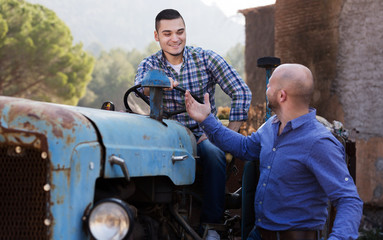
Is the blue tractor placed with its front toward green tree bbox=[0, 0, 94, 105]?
no

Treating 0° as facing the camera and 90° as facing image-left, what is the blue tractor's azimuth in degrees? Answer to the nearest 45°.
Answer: approximately 45°

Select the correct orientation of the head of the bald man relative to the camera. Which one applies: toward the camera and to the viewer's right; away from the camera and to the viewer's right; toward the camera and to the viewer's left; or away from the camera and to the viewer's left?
away from the camera and to the viewer's left

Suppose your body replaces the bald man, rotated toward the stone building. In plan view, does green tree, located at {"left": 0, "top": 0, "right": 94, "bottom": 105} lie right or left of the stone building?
left

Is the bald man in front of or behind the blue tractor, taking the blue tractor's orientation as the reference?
behind

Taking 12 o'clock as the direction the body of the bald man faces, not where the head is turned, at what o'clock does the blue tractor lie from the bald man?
The blue tractor is roughly at 12 o'clock from the bald man.

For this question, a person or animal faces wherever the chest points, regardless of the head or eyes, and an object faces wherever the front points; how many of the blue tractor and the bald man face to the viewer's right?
0

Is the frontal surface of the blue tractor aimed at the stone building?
no

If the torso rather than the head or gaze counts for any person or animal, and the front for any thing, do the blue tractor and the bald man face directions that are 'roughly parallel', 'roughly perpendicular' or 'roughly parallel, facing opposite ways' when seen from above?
roughly parallel

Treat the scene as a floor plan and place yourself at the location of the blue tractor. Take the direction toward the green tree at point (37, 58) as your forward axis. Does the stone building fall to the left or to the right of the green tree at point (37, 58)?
right

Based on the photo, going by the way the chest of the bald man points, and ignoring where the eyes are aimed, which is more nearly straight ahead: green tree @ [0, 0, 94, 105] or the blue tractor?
the blue tractor

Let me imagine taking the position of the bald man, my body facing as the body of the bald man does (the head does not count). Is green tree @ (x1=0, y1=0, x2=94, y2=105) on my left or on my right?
on my right

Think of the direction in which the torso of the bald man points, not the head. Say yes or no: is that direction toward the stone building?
no
